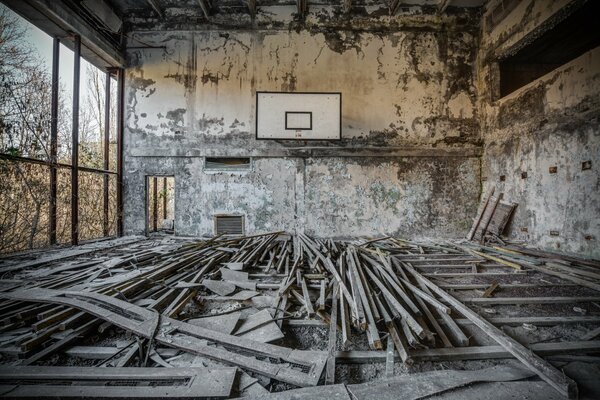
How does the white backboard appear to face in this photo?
toward the camera

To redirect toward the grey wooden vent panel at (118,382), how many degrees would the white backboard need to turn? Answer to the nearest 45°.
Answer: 0° — it already faces it

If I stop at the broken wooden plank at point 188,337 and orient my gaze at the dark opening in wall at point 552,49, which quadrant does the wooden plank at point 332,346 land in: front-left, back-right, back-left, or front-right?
front-right

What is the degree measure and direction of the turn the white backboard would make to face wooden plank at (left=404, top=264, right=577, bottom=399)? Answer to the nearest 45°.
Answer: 0° — it already faces it

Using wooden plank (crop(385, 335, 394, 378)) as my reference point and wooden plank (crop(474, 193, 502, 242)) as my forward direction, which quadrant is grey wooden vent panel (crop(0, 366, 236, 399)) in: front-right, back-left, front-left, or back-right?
back-left

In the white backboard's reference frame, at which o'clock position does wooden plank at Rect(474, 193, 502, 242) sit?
The wooden plank is roughly at 9 o'clock from the white backboard.

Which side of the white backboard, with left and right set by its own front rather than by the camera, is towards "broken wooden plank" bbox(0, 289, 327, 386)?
front

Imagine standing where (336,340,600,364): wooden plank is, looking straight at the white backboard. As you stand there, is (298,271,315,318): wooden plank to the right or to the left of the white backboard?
left

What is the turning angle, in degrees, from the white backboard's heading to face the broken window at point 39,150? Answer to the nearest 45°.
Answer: approximately 90° to its right

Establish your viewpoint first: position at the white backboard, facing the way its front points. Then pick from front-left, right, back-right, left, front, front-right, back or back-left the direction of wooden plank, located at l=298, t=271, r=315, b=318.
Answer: front

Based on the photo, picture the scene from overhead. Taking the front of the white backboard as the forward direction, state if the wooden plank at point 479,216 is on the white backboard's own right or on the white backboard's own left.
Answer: on the white backboard's own left

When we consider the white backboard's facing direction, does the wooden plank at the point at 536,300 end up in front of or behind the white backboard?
in front

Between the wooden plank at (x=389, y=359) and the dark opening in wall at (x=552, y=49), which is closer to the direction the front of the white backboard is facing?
the wooden plank
